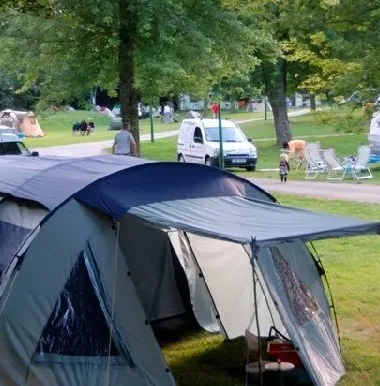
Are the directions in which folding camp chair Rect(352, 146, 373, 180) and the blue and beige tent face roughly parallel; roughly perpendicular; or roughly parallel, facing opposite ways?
roughly perpendicular

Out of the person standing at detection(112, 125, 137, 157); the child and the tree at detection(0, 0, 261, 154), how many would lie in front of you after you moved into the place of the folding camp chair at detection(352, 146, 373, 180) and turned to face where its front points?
3

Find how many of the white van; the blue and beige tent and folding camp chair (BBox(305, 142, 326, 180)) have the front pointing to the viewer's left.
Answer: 0

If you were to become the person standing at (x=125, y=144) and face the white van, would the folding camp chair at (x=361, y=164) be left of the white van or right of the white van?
right

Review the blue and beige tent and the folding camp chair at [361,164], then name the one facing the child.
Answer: the folding camp chair

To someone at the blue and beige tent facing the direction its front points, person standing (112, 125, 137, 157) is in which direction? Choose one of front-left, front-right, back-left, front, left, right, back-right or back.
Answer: back-left

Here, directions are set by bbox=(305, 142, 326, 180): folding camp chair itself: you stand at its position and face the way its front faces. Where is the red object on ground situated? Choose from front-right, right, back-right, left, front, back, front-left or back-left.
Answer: front-right

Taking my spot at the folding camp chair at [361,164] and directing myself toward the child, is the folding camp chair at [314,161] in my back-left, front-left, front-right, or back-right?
front-right

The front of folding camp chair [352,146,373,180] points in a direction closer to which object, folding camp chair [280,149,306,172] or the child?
the child

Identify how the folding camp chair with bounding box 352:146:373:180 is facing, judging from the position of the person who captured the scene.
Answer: facing the viewer and to the left of the viewer

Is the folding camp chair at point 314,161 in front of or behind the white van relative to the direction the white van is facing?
in front

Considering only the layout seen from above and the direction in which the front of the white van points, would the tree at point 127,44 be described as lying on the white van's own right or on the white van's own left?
on the white van's own right
